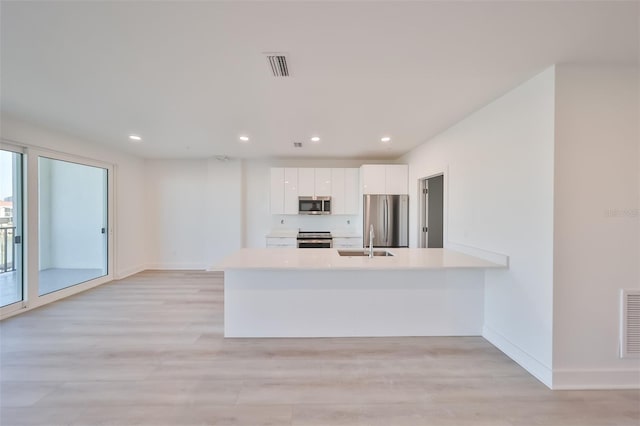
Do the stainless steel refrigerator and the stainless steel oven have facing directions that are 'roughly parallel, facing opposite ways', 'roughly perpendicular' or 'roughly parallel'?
roughly parallel

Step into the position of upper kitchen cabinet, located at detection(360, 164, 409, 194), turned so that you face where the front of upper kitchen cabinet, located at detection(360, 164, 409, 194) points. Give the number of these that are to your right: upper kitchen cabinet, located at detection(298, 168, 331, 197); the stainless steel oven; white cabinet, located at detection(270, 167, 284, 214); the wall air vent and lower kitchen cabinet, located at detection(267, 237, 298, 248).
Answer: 4

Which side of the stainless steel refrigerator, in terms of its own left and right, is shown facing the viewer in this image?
front

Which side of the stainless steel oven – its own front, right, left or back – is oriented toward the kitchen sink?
front

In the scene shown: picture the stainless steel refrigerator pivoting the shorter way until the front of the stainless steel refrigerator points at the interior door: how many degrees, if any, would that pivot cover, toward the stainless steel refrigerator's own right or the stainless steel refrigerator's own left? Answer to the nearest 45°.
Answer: approximately 90° to the stainless steel refrigerator's own left

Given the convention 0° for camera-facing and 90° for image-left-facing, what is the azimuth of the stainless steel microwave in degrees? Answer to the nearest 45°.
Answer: approximately 0°

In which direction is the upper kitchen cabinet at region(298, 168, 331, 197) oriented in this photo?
toward the camera

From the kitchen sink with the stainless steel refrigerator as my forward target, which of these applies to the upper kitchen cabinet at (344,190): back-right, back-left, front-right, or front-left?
front-left

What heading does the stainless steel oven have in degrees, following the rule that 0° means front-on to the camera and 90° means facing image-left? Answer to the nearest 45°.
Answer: approximately 0°

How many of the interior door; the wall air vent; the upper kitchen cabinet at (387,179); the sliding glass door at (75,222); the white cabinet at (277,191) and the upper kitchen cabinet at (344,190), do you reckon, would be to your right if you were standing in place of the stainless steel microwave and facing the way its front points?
2

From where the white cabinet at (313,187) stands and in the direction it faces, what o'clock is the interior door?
The interior door is roughly at 10 o'clock from the white cabinet.
